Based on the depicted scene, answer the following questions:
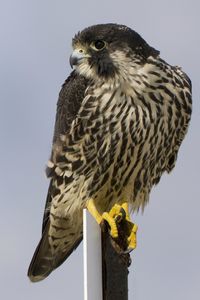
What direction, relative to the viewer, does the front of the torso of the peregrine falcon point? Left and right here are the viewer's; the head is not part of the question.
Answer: facing the viewer and to the right of the viewer

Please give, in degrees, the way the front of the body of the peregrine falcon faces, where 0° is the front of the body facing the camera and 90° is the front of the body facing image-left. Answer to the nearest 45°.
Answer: approximately 315°
